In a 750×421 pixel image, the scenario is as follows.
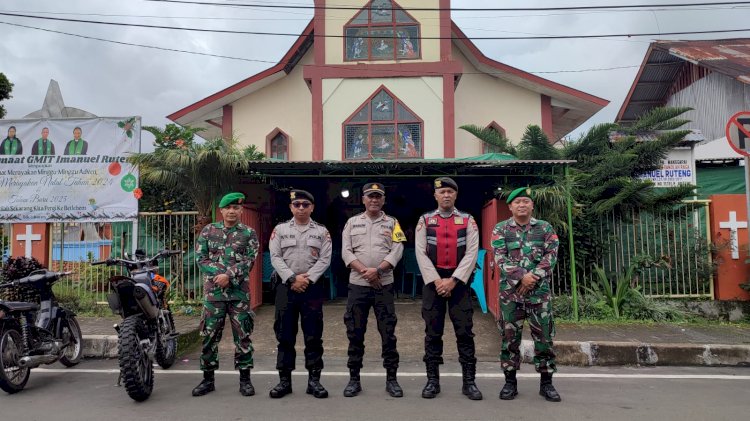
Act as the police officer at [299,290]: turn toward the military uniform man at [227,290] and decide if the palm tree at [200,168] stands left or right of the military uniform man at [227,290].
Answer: right

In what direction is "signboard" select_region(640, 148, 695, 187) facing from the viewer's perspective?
toward the camera

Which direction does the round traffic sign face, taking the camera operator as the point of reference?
facing the viewer

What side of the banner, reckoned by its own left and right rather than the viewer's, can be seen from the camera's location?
front

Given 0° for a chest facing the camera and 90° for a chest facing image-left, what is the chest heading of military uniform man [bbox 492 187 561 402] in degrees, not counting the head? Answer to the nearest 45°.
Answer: approximately 0°

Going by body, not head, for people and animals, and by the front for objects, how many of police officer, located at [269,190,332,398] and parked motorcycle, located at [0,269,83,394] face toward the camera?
1

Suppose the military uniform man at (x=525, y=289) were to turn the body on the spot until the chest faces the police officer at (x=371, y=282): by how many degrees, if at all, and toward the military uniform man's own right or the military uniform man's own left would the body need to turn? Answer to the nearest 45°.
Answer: approximately 90° to the military uniform man's own right

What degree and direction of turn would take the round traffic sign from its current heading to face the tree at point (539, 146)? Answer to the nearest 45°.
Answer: approximately 135° to its right

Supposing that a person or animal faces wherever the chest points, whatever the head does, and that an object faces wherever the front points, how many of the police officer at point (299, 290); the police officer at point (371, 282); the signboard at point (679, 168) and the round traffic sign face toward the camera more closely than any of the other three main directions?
4

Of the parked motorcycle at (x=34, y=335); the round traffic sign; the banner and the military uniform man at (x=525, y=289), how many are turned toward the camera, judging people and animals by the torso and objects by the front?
3

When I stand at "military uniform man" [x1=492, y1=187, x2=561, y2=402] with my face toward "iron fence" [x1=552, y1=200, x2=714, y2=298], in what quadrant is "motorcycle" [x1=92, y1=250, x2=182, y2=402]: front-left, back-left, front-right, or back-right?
back-left

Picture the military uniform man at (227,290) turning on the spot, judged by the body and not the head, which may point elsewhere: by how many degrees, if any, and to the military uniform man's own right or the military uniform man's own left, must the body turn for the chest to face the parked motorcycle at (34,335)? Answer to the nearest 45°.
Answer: approximately 135° to the military uniform man's own right

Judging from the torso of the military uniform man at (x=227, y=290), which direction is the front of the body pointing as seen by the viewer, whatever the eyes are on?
toward the camera
